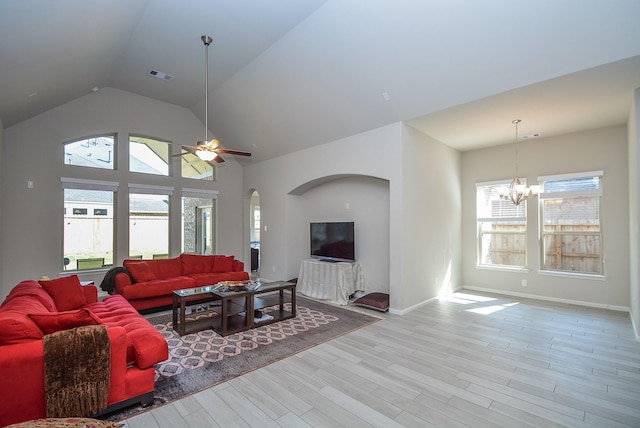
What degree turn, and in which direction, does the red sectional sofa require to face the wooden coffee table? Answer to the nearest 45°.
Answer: approximately 45° to its left

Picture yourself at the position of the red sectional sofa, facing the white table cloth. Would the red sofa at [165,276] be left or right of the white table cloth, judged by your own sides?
left

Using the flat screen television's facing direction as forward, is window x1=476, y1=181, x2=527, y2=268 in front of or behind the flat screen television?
behind

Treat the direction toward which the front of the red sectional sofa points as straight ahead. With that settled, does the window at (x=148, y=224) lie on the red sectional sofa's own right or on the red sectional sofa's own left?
on the red sectional sofa's own left

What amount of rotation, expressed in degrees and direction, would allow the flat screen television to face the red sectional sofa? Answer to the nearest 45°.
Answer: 0° — it already faces it

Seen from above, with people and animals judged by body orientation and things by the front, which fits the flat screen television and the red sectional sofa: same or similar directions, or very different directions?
very different directions

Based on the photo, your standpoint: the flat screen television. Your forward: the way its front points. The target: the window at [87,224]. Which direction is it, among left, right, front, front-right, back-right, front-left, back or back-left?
front-right

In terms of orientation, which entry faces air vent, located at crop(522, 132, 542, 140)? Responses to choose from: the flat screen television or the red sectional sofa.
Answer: the red sectional sofa

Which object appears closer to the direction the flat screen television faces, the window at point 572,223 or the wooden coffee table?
the wooden coffee table

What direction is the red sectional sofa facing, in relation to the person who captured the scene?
facing to the right of the viewer

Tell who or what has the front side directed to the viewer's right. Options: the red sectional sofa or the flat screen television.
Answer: the red sectional sofa

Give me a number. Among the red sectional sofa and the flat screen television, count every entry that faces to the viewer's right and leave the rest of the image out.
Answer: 1
